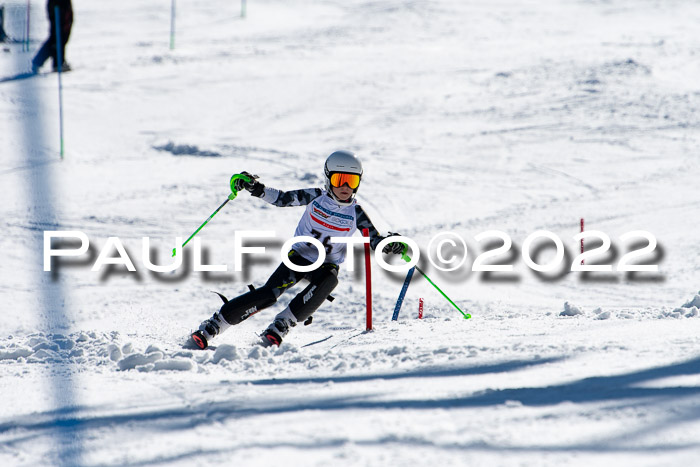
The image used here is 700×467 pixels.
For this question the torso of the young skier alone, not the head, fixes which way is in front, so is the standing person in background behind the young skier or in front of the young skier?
behind

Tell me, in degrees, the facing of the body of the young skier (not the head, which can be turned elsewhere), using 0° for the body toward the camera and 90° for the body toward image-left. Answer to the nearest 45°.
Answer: approximately 0°
